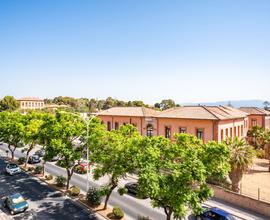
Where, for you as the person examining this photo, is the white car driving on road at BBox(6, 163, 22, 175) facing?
facing the viewer and to the right of the viewer

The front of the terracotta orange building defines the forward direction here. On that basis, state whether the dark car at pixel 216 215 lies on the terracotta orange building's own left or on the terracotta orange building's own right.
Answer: on the terracotta orange building's own left

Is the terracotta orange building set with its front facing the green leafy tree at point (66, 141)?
yes

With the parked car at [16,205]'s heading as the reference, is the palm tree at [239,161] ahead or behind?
ahead

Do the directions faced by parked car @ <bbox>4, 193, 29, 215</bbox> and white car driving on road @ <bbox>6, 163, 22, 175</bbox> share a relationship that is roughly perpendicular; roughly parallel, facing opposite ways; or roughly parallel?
roughly parallel

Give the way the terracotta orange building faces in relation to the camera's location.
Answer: facing the viewer and to the left of the viewer

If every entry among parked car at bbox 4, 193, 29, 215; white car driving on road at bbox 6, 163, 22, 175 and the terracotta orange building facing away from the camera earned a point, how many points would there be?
0

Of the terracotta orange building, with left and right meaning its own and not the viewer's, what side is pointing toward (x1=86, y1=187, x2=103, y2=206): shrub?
front

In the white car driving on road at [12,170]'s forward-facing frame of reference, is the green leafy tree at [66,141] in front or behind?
in front

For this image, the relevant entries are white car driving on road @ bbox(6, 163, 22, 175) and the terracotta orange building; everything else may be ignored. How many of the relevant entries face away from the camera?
0
